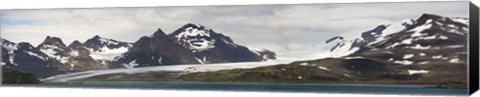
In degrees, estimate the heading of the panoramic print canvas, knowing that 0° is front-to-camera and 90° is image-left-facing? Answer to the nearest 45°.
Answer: approximately 45°
